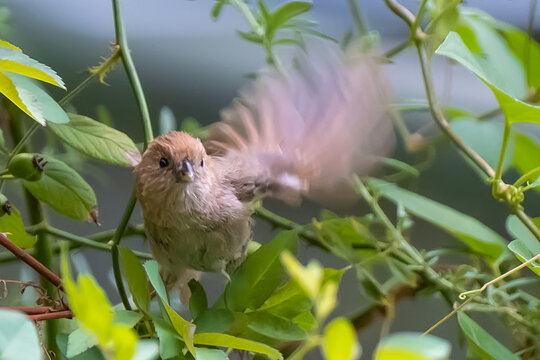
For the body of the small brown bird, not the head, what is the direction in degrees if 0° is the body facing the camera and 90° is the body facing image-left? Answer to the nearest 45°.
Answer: approximately 0°
